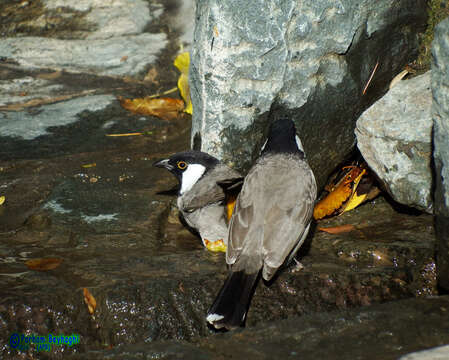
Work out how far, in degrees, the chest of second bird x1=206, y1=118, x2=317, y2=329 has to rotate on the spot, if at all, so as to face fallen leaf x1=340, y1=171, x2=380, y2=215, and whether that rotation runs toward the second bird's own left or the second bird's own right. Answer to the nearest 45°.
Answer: approximately 45° to the second bird's own right

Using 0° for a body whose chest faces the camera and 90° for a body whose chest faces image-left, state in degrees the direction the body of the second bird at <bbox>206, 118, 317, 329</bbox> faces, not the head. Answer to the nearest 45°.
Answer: approximately 180°

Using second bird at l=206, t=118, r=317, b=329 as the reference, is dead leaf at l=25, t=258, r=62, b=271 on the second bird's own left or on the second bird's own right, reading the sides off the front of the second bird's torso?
on the second bird's own left

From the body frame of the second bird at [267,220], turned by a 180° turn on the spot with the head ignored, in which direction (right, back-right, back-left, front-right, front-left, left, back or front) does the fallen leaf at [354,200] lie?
back-left

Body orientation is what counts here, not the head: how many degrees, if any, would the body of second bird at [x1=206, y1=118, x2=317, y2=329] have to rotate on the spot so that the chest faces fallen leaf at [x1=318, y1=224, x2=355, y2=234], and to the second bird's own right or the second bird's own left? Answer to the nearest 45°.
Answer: approximately 45° to the second bird's own right

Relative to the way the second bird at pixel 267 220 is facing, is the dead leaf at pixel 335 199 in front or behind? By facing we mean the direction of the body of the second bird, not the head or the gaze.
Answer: in front

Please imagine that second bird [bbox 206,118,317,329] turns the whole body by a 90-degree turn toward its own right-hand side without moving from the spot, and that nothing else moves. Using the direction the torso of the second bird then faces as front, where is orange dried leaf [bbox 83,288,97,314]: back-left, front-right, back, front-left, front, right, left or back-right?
back-right

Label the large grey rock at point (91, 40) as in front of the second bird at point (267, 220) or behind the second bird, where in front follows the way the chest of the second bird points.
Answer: in front

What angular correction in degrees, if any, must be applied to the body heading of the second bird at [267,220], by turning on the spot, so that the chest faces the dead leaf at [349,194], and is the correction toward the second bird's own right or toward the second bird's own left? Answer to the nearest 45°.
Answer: approximately 45° to the second bird's own right
